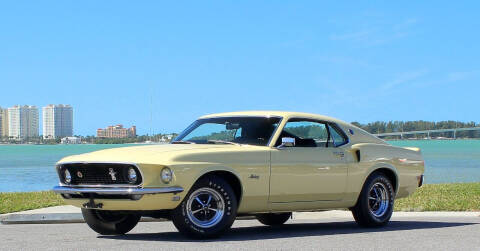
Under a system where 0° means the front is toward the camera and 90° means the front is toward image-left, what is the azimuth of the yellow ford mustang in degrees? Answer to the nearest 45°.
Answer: approximately 45°
